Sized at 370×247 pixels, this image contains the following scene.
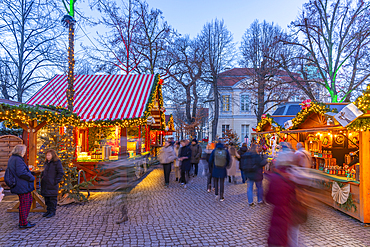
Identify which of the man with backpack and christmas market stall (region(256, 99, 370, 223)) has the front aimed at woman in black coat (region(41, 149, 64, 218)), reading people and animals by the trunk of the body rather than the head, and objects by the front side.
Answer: the christmas market stall

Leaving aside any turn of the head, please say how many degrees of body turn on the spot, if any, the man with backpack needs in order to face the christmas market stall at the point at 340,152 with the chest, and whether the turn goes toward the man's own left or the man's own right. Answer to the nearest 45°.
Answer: approximately 90° to the man's own right

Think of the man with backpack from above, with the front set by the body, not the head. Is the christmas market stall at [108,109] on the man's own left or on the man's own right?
on the man's own left

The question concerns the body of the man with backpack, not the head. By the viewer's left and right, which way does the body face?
facing away from the viewer

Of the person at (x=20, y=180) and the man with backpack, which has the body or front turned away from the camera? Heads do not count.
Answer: the man with backpack

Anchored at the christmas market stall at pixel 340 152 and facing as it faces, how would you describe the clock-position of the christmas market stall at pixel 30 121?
the christmas market stall at pixel 30 121 is roughly at 1 o'clock from the christmas market stall at pixel 340 152.

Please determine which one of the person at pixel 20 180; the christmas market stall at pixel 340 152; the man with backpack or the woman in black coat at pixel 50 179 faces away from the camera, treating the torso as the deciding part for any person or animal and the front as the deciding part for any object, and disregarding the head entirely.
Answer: the man with backpack

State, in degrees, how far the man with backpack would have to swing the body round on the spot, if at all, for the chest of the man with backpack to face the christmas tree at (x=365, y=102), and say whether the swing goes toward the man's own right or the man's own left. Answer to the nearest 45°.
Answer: approximately 135° to the man's own right

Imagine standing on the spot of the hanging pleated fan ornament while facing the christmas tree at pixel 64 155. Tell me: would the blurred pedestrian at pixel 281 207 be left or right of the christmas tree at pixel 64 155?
left

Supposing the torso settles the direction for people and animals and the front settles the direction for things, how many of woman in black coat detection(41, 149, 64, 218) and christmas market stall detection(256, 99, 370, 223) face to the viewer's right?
0
